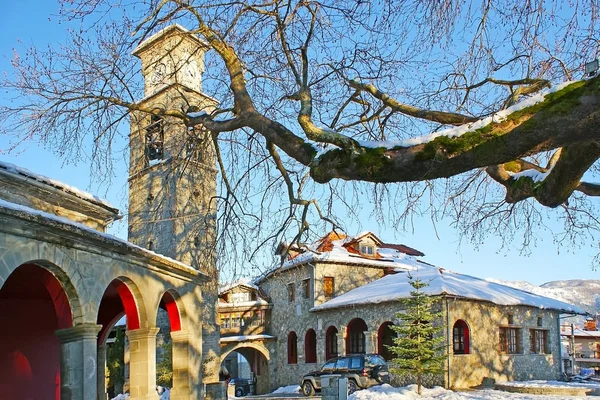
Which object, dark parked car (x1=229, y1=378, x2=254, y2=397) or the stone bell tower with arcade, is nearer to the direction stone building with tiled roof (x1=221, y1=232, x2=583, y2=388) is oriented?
the stone bell tower with arcade

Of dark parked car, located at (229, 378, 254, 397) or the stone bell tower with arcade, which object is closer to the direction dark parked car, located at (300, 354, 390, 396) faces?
the dark parked car

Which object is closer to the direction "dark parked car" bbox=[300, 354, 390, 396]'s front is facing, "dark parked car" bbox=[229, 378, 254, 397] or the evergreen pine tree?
the dark parked car

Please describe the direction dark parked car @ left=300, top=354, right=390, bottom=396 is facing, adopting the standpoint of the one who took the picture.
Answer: facing away from the viewer and to the left of the viewer

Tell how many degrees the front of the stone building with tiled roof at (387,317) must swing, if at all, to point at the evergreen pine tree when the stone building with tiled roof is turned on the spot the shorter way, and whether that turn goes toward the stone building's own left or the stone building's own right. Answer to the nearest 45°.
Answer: approximately 45° to the stone building's own left

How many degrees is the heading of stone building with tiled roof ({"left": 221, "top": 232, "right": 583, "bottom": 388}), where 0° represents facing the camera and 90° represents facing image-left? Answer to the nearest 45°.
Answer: approximately 45°
